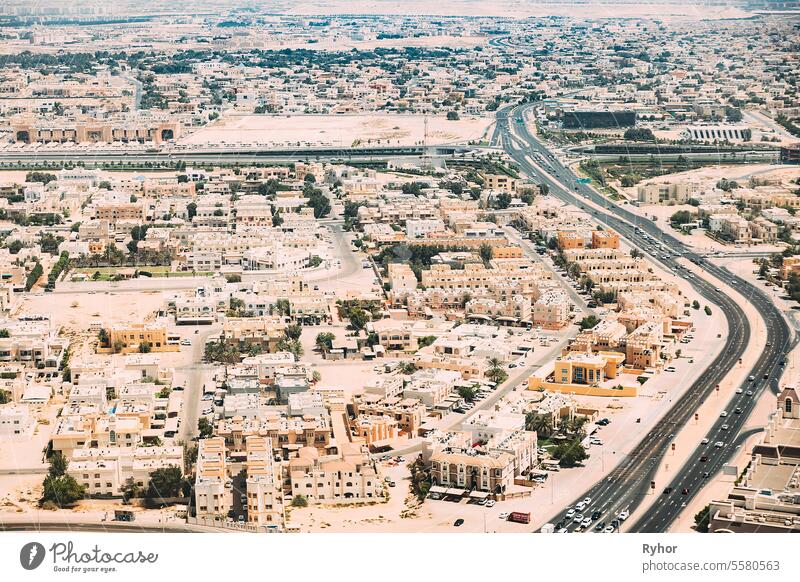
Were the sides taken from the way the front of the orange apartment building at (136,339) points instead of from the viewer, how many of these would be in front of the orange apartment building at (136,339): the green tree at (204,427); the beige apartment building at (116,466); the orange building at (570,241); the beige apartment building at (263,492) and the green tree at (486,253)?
3

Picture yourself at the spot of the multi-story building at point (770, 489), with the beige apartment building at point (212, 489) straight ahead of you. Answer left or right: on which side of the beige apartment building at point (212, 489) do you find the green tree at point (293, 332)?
right

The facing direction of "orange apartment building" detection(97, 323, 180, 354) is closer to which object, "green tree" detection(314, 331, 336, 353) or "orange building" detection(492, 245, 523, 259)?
the green tree

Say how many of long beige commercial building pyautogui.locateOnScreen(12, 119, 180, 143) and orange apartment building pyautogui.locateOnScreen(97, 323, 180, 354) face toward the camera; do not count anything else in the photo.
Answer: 2

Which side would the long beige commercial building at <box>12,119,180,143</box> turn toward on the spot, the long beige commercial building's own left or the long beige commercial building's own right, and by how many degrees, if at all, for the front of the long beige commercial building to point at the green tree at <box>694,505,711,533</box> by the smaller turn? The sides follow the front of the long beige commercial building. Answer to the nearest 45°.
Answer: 0° — it already faces it

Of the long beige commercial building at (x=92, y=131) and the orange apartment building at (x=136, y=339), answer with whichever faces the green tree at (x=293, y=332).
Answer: the long beige commercial building at (x=92, y=131)

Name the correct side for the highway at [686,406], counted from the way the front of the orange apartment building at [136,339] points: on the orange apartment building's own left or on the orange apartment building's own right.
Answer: on the orange apartment building's own left

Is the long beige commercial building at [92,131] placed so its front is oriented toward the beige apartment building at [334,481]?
yes

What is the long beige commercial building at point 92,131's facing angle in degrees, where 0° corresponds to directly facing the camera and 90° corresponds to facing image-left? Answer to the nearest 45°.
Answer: approximately 0°

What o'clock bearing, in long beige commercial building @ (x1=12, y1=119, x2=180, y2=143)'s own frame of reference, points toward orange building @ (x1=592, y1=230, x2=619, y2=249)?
The orange building is roughly at 11 o'clock from the long beige commercial building.

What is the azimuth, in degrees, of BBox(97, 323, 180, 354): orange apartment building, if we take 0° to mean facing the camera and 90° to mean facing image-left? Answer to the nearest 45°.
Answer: approximately 0°
